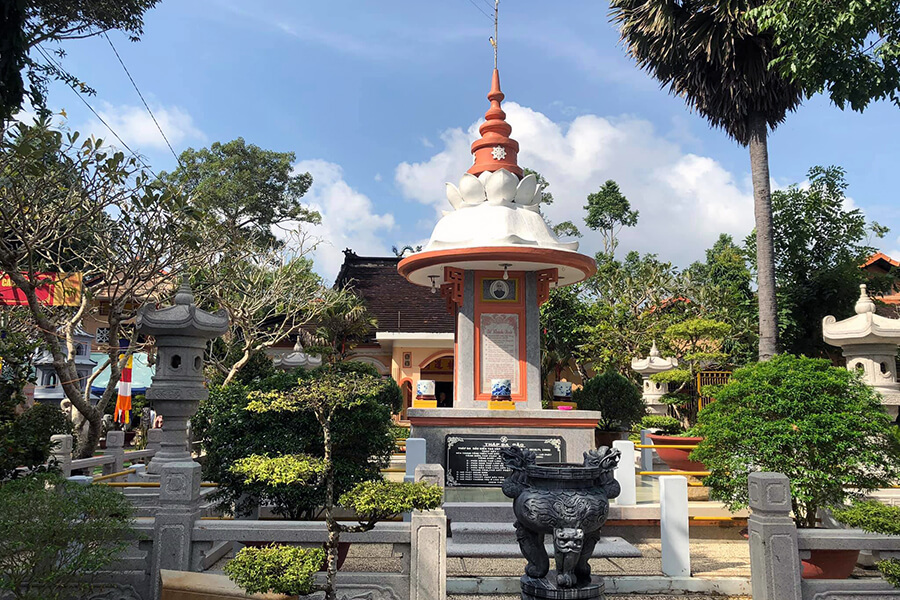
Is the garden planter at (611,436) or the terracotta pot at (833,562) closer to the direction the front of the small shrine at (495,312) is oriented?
the terracotta pot

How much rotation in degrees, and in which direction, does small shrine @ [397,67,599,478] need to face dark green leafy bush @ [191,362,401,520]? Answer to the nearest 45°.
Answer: approximately 45° to its right

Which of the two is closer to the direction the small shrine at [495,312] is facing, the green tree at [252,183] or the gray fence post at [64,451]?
the gray fence post

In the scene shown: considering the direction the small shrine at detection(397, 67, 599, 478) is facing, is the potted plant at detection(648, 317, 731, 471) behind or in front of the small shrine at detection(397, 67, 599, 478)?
behind

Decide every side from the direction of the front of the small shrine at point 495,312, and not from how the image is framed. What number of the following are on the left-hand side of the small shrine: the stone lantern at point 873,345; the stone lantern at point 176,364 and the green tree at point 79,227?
1

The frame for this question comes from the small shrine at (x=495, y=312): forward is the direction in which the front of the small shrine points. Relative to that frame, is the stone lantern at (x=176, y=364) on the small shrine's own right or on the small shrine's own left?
on the small shrine's own right

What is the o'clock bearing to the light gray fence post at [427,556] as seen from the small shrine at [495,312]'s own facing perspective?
The light gray fence post is roughly at 12 o'clock from the small shrine.

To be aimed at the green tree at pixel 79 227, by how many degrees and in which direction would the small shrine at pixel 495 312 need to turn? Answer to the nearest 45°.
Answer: approximately 45° to its right

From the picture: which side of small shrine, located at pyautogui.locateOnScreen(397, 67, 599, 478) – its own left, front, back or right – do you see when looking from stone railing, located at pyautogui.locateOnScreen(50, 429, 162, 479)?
right

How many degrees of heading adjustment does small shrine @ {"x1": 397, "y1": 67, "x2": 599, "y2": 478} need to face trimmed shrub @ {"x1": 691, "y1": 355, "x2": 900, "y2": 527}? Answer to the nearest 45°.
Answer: approximately 45° to its left

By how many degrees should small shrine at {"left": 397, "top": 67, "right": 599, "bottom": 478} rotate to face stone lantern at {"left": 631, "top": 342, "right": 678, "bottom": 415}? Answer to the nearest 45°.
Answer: approximately 135° to its left

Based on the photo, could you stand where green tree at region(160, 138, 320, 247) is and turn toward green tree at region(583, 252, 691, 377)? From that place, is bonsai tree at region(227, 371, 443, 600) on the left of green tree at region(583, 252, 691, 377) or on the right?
right
